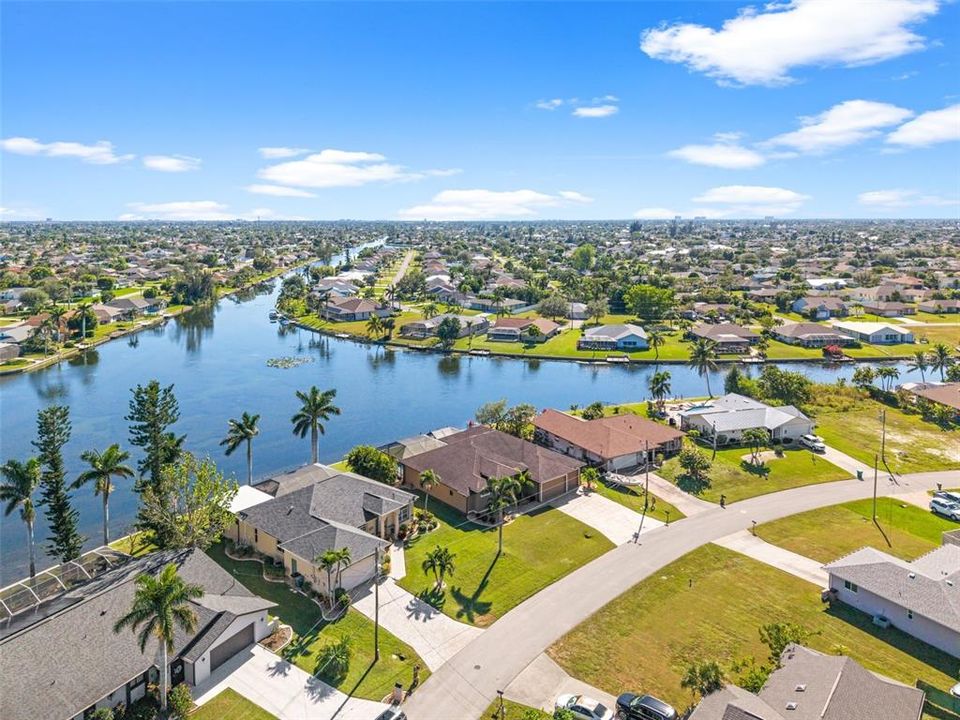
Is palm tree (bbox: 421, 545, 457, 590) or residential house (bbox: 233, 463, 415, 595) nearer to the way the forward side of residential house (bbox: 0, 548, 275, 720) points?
the palm tree

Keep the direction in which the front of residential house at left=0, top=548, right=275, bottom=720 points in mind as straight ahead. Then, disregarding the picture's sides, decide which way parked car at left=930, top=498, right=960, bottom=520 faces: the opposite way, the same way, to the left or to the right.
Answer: to the right

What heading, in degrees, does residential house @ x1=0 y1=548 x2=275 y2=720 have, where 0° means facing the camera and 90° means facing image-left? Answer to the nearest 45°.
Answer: approximately 315°

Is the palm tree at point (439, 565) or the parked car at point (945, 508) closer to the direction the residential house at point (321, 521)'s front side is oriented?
the palm tree

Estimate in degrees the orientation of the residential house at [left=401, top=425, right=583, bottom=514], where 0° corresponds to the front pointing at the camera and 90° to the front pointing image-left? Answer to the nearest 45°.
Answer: approximately 315°

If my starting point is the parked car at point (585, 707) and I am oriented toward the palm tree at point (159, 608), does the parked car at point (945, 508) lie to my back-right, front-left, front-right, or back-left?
back-right

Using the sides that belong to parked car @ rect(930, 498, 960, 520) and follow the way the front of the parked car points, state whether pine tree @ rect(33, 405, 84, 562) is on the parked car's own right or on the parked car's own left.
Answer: on the parked car's own right

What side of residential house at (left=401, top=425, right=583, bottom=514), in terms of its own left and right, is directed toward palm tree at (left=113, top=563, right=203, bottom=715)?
right

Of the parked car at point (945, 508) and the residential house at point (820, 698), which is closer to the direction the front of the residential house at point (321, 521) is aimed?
the residential house

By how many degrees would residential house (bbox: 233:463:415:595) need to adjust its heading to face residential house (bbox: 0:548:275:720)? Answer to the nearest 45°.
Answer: approximately 90° to its right

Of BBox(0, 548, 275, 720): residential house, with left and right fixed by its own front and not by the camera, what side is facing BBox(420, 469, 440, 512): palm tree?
left

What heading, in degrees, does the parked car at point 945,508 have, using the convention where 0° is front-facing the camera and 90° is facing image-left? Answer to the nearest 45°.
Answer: approximately 315°
